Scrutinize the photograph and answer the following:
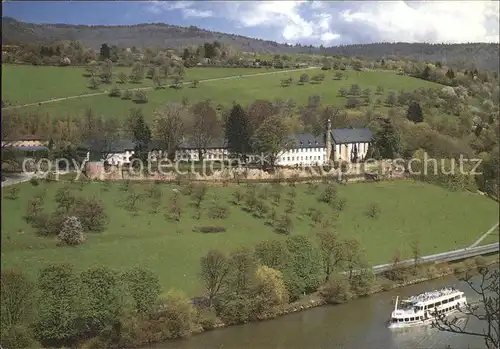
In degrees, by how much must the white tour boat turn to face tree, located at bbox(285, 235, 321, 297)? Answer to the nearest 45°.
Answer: approximately 45° to its right

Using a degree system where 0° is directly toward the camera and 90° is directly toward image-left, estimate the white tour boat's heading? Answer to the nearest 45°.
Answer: approximately 45°

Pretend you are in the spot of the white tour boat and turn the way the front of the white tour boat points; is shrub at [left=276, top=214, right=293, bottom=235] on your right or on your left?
on your right

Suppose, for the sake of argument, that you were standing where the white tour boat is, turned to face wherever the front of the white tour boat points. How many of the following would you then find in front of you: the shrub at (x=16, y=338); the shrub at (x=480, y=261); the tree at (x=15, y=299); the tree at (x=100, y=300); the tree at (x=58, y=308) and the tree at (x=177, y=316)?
5

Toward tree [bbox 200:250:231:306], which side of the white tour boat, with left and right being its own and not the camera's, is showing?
front

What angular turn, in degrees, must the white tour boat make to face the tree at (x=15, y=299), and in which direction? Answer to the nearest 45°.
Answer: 0° — it already faces it

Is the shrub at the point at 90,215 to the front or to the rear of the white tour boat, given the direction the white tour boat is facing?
to the front

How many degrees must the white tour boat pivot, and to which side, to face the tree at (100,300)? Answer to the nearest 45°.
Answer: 0° — it already faces it

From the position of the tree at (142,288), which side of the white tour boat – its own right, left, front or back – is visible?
front

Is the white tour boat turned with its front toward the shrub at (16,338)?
yes

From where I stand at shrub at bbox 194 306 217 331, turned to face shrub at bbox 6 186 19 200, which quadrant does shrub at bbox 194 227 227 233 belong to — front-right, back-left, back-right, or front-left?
front-right

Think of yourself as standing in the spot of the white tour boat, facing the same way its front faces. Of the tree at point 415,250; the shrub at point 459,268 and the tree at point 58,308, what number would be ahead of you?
1

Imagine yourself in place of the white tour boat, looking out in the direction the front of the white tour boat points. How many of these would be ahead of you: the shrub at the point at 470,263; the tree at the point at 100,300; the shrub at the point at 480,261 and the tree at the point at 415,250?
1

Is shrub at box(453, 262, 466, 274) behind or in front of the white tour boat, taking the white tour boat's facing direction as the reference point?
behind

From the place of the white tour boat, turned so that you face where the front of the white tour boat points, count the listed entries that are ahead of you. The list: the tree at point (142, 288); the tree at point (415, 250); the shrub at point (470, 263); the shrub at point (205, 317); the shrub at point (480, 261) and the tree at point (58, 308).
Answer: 3

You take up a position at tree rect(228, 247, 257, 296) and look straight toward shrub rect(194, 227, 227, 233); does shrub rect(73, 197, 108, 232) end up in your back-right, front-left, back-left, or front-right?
front-left

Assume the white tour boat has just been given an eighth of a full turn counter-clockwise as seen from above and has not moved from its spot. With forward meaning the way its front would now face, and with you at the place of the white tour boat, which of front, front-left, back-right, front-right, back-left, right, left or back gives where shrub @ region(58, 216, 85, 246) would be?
right

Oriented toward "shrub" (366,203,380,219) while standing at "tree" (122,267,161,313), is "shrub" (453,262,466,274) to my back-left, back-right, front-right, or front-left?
front-right

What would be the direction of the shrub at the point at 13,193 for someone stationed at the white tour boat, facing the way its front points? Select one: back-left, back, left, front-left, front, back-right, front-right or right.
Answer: front-right

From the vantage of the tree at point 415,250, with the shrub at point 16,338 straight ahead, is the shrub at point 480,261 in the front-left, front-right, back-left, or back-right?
back-left
